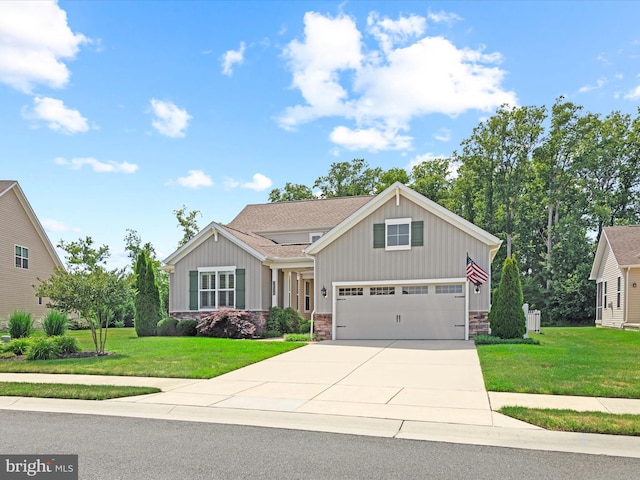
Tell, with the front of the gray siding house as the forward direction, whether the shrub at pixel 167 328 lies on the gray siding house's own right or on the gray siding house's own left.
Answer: on the gray siding house's own right

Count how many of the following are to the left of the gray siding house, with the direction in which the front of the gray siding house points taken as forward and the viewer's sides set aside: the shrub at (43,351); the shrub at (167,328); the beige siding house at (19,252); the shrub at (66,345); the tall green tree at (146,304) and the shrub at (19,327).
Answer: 0

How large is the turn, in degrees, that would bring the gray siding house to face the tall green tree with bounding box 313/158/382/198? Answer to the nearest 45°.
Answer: approximately 180°

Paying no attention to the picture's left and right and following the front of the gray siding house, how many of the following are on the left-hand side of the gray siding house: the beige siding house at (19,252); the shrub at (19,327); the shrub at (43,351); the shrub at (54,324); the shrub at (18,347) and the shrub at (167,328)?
0

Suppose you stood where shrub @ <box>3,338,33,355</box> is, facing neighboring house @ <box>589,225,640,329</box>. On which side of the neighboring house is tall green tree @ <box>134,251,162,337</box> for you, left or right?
left

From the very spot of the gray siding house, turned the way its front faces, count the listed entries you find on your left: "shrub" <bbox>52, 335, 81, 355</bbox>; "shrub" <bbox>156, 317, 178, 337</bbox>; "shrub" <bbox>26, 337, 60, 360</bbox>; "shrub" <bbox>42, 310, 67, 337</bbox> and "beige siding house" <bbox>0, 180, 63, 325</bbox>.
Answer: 0

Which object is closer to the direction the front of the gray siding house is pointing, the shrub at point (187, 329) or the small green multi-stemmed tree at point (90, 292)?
the small green multi-stemmed tree

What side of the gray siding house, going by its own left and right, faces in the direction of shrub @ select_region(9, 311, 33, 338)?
right

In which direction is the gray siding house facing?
toward the camera
